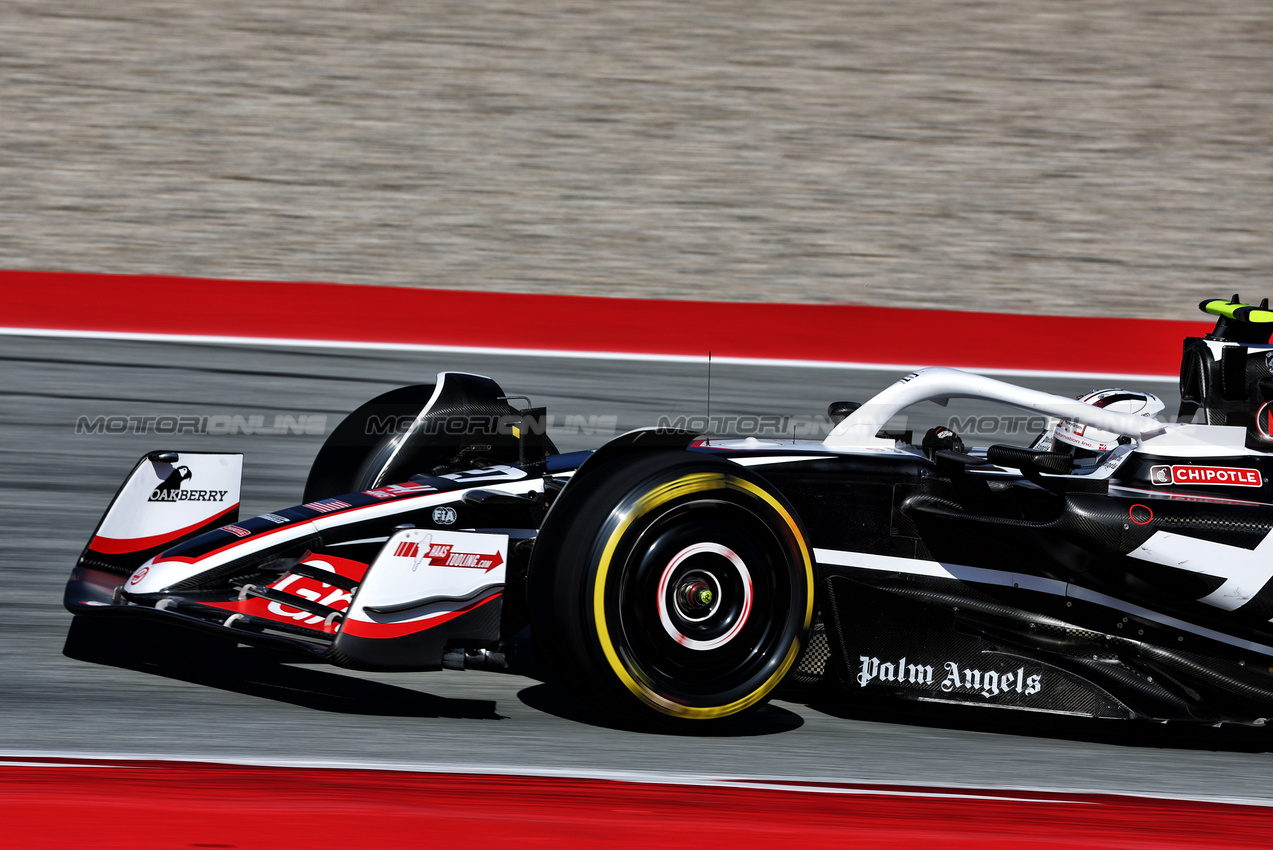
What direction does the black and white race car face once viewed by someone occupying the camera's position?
facing the viewer and to the left of the viewer
